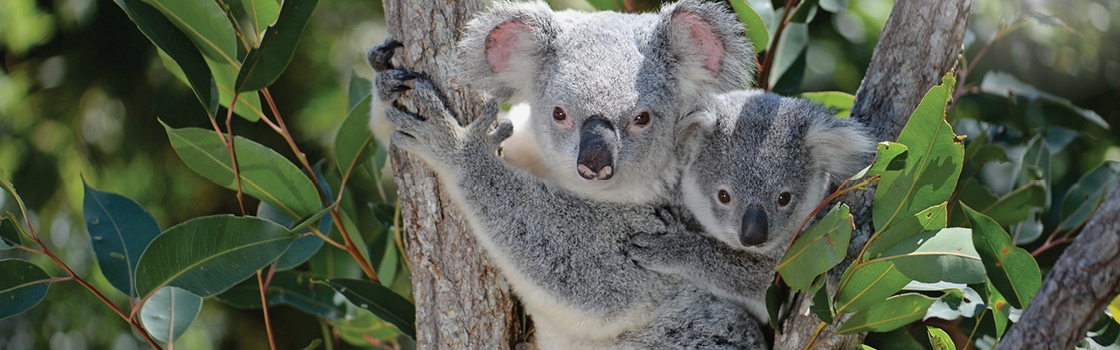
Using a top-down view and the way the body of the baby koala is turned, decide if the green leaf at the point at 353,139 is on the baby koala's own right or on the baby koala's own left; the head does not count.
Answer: on the baby koala's own right

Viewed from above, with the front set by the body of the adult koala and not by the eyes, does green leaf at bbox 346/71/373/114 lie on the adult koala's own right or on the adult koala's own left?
on the adult koala's own right

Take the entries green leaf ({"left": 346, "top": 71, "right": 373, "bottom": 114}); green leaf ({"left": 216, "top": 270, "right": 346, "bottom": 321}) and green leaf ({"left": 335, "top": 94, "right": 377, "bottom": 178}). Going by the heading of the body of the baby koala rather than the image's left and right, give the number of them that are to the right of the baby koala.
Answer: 3

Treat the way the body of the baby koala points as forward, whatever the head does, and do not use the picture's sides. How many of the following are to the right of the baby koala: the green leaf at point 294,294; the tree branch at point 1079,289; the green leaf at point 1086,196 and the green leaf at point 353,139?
2

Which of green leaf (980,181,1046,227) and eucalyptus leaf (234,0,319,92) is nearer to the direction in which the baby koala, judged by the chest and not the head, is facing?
the eucalyptus leaf

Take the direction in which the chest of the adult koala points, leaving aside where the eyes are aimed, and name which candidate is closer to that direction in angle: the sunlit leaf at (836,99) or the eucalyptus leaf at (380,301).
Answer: the eucalyptus leaf
